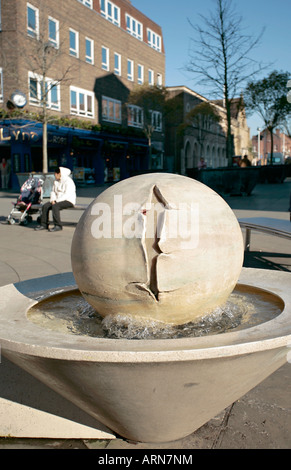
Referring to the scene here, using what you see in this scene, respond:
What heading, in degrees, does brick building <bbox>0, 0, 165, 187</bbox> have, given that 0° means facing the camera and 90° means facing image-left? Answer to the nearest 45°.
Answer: approximately 315°

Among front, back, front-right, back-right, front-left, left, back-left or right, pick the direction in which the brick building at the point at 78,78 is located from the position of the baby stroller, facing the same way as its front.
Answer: back-right

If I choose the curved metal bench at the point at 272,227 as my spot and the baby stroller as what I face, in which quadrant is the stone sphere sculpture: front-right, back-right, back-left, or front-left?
back-left

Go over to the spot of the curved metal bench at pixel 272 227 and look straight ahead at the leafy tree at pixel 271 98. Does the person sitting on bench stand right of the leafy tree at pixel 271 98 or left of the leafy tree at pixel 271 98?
left

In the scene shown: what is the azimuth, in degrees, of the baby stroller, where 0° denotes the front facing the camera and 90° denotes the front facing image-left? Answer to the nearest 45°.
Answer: approximately 45°

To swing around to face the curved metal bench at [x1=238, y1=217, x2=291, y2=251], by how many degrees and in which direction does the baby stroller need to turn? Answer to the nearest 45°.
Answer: approximately 90° to its left

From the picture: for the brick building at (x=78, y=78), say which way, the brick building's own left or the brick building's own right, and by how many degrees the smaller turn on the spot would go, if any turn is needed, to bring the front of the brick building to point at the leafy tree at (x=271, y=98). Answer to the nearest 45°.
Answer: approximately 45° to the brick building's own left

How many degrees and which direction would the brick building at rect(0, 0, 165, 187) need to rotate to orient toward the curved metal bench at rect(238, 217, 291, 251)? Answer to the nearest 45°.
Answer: approximately 45° to its right

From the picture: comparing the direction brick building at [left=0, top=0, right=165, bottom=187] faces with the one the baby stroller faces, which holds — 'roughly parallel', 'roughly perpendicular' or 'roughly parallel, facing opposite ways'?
roughly perpendicular

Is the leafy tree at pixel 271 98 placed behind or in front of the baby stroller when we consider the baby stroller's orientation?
behind

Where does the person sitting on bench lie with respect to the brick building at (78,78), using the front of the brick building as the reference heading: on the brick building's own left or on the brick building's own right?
on the brick building's own right
